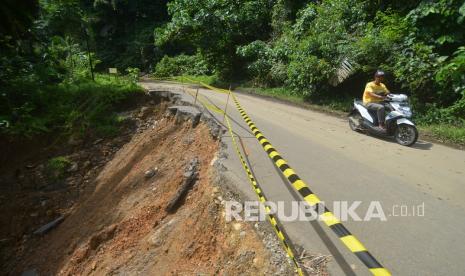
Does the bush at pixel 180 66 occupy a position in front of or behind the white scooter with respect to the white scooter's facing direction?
behind

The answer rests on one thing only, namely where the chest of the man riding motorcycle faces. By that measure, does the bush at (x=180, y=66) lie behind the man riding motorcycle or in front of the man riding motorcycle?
behind

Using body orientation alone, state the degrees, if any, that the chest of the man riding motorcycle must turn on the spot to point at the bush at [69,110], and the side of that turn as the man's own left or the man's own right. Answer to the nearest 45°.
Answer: approximately 135° to the man's own right

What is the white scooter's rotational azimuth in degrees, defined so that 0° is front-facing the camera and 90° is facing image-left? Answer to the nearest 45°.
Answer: approximately 315°

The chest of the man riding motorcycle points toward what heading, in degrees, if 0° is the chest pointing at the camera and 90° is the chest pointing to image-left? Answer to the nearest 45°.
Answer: approximately 315°

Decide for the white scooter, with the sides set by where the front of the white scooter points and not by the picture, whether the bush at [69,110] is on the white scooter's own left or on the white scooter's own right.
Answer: on the white scooter's own right

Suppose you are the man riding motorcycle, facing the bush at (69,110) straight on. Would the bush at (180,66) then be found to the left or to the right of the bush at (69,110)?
right
